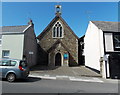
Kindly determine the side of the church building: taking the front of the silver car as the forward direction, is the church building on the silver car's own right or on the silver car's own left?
on the silver car's own right

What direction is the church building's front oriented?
toward the camera

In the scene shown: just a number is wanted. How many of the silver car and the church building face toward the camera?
1

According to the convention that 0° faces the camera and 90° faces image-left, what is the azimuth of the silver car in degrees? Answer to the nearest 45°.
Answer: approximately 135°

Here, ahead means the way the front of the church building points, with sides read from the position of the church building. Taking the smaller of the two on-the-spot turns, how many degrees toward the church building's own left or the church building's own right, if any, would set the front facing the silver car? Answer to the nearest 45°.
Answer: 0° — it already faces it
